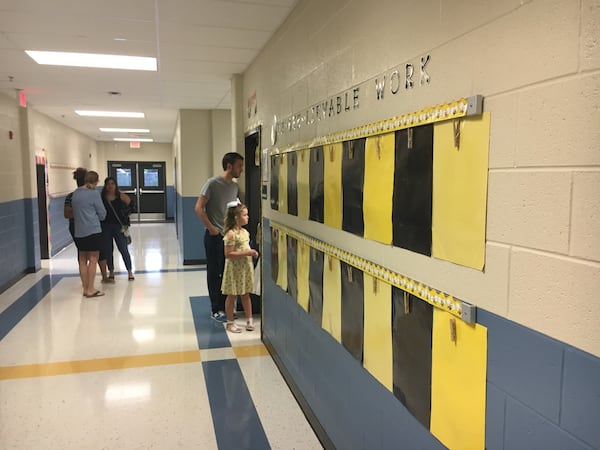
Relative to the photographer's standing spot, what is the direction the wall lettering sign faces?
facing the viewer and to the left of the viewer

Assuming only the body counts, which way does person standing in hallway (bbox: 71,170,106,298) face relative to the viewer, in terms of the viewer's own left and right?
facing away from the viewer and to the right of the viewer

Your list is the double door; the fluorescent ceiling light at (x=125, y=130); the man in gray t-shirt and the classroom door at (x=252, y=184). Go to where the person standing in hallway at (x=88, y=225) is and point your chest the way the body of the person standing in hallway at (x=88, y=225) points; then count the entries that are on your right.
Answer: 2

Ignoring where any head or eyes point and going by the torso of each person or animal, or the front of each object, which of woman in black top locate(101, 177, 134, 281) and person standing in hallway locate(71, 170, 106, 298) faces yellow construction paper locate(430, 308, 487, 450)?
the woman in black top

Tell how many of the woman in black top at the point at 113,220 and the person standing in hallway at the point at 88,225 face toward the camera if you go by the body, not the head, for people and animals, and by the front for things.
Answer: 1

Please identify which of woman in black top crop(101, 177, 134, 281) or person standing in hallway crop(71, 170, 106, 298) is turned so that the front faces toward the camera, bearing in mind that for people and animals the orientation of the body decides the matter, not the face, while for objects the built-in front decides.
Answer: the woman in black top

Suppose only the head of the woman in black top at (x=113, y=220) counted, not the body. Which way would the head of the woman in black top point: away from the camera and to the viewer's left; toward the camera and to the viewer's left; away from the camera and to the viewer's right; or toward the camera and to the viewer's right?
toward the camera and to the viewer's left

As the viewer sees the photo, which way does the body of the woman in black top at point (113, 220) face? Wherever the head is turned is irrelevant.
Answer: toward the camera

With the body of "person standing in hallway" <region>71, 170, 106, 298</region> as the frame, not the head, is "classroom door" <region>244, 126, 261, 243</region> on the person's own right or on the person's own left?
on the person's own right

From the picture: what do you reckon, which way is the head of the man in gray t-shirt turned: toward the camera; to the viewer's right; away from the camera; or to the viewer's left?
to the viewer's right

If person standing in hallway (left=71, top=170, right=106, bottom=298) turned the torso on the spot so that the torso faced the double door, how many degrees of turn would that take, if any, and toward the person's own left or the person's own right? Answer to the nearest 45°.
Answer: approximately 45° to the person's own left

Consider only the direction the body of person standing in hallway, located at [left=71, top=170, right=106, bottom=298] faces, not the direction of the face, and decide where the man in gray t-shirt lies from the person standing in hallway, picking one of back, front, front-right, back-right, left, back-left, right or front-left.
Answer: right

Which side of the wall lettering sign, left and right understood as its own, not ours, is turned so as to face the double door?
right

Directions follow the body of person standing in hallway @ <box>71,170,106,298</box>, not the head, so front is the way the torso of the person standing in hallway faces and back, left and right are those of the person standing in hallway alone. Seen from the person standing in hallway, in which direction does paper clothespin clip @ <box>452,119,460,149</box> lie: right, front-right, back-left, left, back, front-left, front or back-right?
back-right
